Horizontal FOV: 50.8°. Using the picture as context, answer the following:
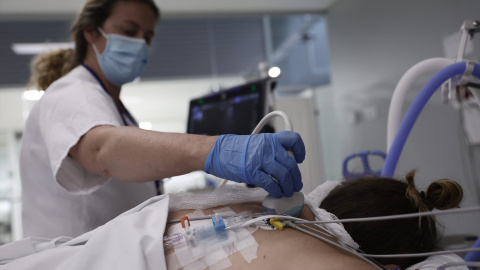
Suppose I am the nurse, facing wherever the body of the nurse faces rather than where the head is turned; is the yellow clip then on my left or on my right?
on my right

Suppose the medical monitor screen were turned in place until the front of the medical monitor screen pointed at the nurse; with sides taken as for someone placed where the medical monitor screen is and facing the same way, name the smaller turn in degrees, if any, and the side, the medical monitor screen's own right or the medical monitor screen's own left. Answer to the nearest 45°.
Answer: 0° — it already faces them

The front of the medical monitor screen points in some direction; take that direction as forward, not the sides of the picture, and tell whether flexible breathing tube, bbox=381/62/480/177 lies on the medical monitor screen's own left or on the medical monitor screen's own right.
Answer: on the medical monitor screen's own left

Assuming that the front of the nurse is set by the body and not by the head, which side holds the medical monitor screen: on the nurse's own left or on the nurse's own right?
on the nurse's own left

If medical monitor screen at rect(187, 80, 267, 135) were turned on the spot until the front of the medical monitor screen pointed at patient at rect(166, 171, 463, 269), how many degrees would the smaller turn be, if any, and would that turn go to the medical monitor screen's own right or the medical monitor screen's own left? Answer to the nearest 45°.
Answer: approximately 45° to the medical monitor screen's own left

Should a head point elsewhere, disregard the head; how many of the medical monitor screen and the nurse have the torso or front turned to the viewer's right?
1

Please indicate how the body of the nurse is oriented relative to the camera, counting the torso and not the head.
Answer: to the viewer's right

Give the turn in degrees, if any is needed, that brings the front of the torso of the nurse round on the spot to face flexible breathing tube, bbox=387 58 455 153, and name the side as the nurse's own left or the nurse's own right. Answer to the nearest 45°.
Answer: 0° — they already face it

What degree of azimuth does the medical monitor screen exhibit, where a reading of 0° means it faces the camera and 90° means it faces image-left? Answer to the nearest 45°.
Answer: approximately 45°

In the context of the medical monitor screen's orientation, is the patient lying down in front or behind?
in front

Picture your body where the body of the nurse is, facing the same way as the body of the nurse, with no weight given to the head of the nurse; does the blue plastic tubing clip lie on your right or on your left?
on your right

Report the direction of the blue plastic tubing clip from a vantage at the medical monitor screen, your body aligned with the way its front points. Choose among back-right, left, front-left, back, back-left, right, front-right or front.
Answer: front-left
